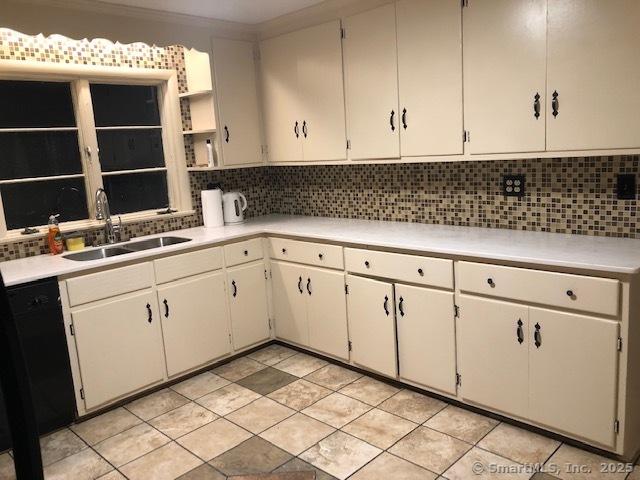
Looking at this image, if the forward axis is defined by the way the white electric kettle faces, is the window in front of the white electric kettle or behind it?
in front

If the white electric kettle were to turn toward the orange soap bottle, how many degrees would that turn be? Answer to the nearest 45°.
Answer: approximately 45° to its left

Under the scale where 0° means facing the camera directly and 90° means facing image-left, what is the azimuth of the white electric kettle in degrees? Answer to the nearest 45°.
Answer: approximately 90°

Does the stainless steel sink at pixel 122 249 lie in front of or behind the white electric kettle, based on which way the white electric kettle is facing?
in front

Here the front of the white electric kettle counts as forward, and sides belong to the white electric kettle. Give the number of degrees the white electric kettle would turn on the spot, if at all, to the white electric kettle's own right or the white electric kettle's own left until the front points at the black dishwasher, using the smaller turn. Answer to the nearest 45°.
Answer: approximately 45° to the white electric kettle's own left
